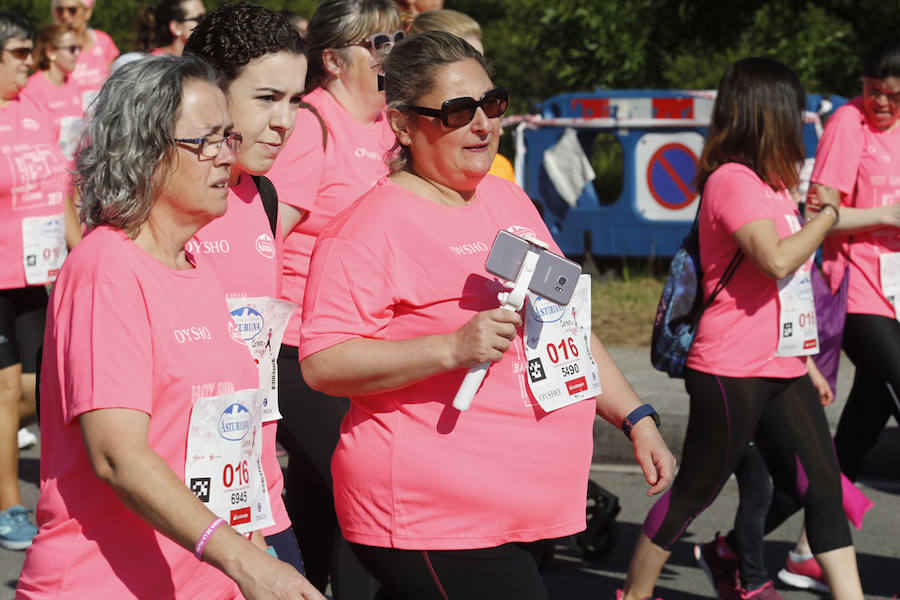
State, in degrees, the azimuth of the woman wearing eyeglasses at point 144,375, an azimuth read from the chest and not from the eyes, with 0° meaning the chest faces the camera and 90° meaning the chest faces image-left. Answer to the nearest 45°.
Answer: approximately 315°

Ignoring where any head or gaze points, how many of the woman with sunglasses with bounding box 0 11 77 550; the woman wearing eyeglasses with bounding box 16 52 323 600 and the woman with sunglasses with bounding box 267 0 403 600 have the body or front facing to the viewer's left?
0

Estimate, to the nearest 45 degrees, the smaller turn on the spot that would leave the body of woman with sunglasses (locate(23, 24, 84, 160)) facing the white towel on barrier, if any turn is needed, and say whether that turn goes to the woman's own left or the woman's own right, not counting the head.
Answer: approximately 45° to the woman's own left

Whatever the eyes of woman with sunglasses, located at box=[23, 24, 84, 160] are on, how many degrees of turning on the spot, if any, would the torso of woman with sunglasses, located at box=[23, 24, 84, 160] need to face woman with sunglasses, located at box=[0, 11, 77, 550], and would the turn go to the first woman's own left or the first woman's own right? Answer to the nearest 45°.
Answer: approximately 45° to the first woman's own right

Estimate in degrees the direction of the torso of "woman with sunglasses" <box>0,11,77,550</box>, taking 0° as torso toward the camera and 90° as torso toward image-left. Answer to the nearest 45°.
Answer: approximately 315°

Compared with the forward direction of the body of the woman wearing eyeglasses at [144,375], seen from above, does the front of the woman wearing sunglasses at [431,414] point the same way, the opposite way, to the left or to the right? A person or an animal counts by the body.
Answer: the same way

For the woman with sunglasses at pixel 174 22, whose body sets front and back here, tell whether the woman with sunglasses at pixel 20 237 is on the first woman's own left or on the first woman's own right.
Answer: on the first woman's own right

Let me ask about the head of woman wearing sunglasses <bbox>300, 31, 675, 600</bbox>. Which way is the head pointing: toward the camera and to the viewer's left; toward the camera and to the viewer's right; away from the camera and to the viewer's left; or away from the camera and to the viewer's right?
toward the camera and to the viewer's right

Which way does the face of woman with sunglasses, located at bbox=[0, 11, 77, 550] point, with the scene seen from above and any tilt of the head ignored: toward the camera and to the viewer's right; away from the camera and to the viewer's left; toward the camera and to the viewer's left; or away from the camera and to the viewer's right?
toward the camera and to the viewer's right

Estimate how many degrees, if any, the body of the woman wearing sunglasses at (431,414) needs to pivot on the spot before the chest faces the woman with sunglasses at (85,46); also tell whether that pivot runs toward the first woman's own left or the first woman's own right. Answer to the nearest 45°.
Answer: approximately 180°

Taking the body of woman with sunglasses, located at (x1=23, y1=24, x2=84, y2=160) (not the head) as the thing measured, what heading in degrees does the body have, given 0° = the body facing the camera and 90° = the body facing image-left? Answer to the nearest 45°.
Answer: approximately 315°

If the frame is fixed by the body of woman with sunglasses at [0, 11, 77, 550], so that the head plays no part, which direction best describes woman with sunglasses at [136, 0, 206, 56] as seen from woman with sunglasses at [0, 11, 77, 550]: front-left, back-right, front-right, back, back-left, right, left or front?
left

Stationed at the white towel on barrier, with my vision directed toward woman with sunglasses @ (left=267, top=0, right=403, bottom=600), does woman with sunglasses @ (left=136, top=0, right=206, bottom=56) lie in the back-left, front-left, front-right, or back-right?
front-right

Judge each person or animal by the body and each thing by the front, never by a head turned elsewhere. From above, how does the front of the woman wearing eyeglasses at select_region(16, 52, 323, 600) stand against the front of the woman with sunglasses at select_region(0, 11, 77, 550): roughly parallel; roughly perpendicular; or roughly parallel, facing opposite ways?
roughly parallel
